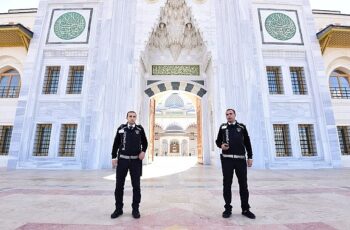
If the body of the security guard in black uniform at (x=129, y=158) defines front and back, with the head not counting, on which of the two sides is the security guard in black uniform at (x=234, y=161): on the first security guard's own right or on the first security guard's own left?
on the first security guard's own left

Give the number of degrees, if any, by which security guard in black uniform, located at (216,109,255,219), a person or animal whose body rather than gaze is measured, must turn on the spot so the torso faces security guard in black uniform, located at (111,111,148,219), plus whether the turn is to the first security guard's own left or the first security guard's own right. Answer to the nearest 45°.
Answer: approximately 90° to the first security guard's own right

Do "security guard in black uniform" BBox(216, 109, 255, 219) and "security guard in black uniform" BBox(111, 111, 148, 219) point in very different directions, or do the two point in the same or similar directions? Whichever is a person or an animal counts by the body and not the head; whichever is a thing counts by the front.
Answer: same or similar directions

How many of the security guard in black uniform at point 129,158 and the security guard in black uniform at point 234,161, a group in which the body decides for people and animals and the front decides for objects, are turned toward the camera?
2

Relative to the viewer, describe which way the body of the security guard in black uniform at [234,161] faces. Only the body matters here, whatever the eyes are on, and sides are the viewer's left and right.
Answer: facing the viewer
